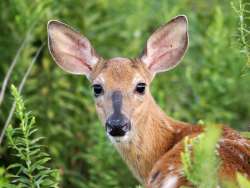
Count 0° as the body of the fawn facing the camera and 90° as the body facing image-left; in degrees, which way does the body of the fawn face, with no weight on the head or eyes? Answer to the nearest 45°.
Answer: approximately 45°

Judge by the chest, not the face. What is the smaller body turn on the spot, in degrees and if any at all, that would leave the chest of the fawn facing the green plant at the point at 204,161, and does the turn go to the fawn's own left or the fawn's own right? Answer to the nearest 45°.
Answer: approximately 45° to the fawn's own left
